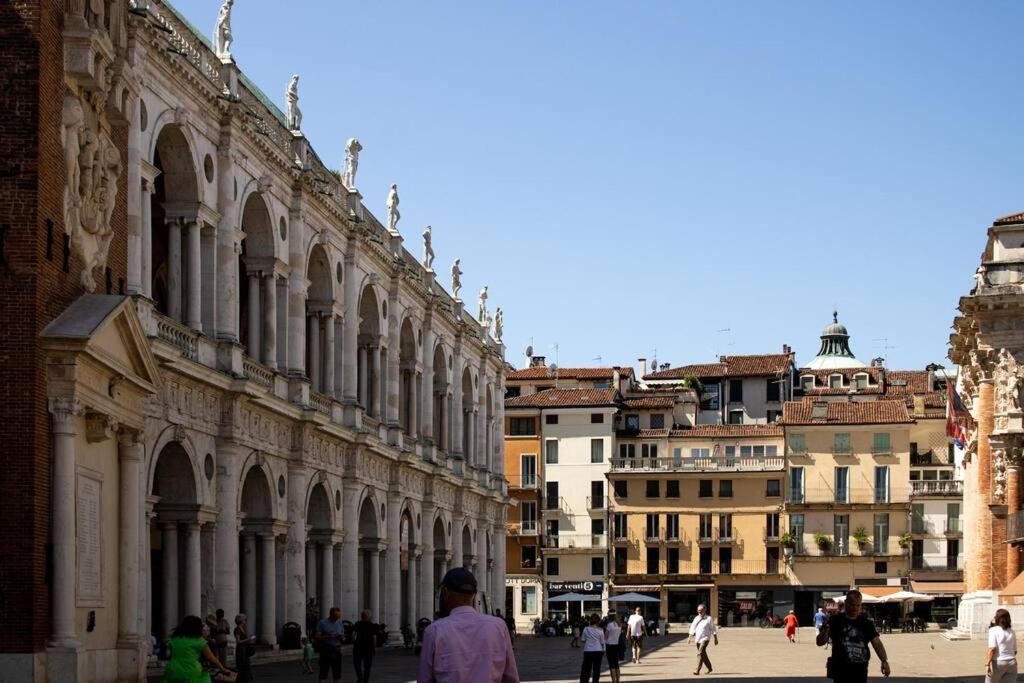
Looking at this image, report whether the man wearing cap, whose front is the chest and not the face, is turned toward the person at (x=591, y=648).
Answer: yes

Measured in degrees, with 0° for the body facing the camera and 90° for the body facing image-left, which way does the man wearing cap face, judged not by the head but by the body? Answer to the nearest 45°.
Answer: approximately 180°

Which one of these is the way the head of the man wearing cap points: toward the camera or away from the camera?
away from the camera

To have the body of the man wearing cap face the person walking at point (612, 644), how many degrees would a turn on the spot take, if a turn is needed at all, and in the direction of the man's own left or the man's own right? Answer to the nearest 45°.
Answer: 0° — they already face them

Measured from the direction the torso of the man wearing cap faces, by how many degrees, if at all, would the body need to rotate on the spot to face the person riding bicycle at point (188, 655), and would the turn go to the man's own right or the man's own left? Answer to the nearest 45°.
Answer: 0° — they already face them

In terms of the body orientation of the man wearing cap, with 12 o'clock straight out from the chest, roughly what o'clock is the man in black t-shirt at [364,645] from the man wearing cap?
The man in black t-shirt is roughly at 12 o'clock from the man wearing cap.

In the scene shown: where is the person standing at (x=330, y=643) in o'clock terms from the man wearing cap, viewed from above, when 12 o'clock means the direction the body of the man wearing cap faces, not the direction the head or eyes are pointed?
The person standing is roughly at 12 o'clock from the man wearing cap.
